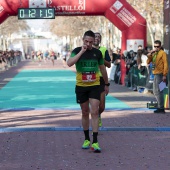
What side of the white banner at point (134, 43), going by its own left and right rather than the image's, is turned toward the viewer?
front

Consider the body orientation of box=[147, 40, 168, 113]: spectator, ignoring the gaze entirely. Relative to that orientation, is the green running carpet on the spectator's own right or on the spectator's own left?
on the spectator's own right

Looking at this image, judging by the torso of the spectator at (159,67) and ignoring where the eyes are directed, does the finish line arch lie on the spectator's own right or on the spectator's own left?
on the spectator's own right

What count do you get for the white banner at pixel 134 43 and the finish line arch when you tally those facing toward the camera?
2

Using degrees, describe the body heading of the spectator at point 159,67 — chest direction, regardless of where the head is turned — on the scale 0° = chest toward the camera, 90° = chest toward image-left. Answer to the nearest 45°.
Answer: approximately 45°

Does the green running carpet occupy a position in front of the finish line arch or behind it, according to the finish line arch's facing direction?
in front

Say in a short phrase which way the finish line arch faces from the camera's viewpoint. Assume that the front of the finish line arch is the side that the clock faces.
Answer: facing the viewer

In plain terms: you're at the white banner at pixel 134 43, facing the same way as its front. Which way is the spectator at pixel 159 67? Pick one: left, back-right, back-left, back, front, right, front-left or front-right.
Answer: front
